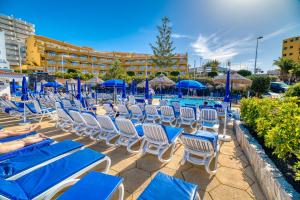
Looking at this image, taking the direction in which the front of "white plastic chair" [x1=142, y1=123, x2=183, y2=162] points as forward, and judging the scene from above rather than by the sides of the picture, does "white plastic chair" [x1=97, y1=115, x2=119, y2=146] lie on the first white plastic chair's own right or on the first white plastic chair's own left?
on the first white plastic chair's own left

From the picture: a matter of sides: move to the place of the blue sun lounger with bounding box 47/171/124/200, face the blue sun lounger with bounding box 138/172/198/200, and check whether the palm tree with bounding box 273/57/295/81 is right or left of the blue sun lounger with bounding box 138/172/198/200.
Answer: left

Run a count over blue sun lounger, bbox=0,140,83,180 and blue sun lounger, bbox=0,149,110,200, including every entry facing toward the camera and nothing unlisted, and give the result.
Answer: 0

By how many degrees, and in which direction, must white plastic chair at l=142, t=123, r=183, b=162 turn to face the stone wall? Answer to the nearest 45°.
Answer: approximately 90° to its right

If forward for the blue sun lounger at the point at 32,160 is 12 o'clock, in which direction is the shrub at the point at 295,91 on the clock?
The shrub is roughly at 2 o'clock from the blue sun lounger.
